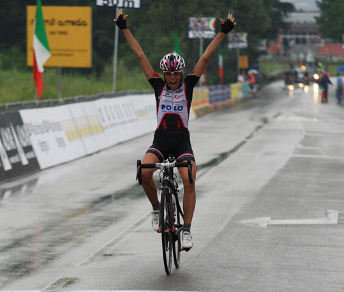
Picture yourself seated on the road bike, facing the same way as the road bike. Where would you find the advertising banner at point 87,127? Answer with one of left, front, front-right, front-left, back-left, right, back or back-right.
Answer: back

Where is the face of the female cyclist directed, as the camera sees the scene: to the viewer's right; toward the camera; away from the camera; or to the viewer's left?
toward the camera

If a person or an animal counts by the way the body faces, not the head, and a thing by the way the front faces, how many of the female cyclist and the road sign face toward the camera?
2

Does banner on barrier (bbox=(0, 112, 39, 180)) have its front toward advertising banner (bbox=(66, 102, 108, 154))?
no

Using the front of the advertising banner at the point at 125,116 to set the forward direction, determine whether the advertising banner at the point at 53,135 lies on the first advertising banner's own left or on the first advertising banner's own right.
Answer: on the first advertising banner's own right

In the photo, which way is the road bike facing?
toward the camera

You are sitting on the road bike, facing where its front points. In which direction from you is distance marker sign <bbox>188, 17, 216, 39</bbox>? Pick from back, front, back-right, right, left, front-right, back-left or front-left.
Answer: back

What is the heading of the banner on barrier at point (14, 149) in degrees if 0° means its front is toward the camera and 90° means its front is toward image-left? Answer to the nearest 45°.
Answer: approximately 315°

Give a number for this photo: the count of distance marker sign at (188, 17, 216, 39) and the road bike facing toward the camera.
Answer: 2

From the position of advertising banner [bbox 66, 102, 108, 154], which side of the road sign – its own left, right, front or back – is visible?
front

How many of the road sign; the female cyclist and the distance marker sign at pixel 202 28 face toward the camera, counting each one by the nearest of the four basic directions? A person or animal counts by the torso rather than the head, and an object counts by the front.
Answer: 3

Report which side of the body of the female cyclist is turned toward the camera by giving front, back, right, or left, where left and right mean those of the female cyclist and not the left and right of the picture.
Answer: front

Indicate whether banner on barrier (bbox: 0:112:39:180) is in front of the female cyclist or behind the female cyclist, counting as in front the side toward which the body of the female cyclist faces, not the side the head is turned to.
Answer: behind

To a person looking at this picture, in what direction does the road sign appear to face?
facing the viewer

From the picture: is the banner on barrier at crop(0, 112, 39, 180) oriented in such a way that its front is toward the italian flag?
no

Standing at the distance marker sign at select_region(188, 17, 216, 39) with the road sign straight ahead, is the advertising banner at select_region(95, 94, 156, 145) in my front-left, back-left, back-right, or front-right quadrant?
front-left

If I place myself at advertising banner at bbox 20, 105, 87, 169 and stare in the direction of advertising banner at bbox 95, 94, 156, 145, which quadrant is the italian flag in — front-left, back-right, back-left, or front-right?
front-left
